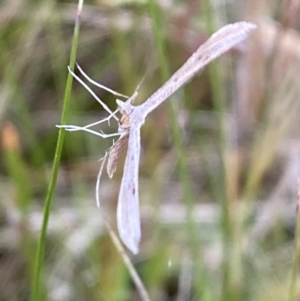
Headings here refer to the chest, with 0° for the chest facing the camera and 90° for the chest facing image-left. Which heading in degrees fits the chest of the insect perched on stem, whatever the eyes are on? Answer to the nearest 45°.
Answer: approximately 90°
